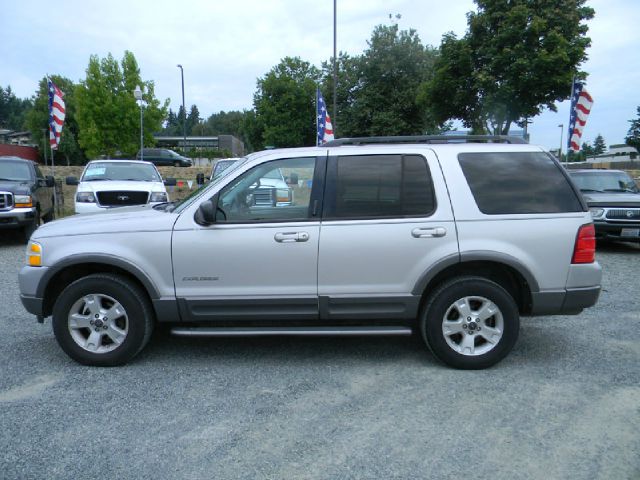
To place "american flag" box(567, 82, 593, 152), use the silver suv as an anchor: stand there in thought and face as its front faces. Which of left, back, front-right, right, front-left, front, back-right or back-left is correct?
back-right

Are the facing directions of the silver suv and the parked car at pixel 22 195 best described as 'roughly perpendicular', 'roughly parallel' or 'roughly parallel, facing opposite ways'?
roughly perpendicular

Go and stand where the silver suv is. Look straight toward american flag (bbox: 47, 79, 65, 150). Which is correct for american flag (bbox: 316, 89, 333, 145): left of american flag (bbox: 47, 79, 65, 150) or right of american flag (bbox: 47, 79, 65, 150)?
right

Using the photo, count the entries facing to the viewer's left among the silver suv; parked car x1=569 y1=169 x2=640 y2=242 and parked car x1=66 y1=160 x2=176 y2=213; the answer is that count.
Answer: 1

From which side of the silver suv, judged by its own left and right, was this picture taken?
left

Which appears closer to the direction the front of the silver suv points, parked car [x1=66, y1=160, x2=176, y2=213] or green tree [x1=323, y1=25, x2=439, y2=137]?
the parked car

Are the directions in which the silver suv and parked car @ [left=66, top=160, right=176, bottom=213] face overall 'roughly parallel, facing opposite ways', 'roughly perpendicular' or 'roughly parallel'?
roughly perpendicular

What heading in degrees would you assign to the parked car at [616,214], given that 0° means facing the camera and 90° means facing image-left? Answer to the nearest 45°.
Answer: approximately 315°

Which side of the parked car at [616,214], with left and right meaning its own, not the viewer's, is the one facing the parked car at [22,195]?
right

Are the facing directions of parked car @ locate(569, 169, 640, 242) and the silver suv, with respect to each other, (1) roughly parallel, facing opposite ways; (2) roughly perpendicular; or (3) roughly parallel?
roughly perpendicular

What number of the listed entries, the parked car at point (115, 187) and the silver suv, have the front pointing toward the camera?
1

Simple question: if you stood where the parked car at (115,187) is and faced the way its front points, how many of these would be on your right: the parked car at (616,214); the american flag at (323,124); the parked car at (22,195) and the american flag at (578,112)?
1

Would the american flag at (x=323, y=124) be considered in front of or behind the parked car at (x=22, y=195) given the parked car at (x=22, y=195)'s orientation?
behind

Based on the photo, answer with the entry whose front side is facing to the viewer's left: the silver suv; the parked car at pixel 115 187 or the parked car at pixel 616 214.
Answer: the silver suv

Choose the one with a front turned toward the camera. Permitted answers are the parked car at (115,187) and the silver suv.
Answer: the parked car

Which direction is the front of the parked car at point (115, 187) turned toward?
toward the camera

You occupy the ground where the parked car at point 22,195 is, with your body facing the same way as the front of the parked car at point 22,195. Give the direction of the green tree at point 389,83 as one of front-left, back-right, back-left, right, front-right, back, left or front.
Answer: back
